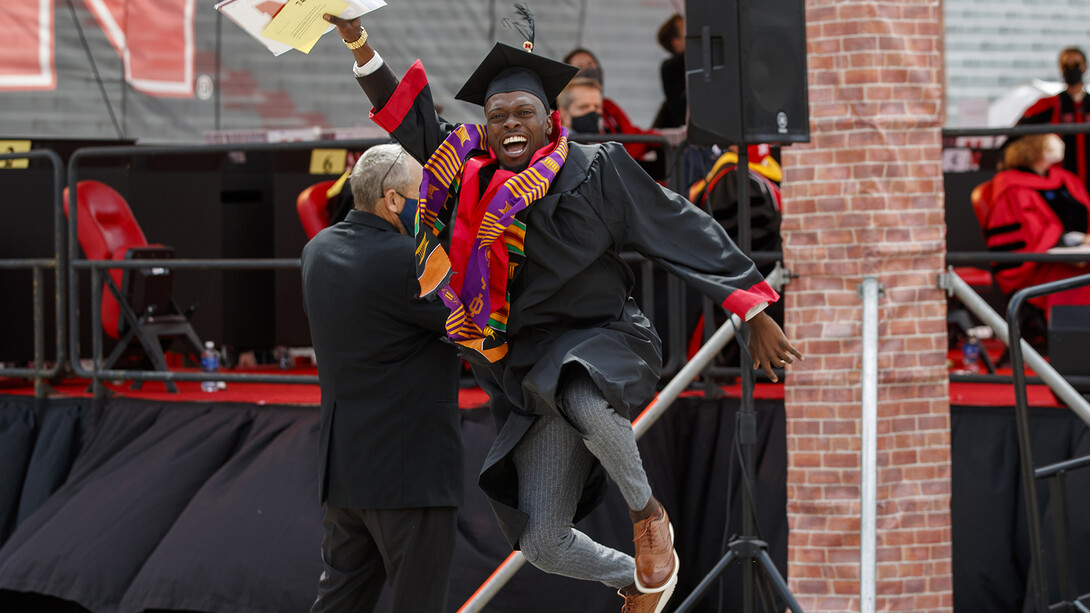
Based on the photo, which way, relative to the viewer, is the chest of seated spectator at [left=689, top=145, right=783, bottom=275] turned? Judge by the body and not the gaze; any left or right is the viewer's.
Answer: facing away from the viewer

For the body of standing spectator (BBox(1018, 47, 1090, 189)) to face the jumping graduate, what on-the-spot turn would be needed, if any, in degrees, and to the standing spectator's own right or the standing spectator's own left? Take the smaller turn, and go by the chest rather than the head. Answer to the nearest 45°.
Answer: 0° — they already face them

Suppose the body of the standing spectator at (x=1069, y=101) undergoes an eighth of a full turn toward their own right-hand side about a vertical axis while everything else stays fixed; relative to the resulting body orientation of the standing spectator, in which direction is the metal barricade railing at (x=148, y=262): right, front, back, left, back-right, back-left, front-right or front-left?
front

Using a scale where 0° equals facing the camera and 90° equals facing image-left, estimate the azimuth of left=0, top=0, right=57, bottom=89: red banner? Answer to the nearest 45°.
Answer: approximately 0°

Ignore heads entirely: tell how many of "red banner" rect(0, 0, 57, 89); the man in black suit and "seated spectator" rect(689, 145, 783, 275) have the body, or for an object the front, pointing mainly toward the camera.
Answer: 1

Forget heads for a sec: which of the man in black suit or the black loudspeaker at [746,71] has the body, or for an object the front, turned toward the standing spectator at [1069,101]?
the man in black suit

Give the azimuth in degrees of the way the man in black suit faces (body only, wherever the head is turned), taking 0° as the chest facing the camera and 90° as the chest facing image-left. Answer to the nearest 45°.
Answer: approximately 225°

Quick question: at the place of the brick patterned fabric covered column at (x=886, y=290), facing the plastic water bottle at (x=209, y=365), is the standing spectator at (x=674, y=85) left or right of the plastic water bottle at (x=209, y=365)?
right

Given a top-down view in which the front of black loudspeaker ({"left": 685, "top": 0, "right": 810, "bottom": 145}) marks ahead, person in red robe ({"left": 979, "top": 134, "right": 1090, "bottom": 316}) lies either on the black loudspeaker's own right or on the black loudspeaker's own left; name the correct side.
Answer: on the black loudspeaker's own left

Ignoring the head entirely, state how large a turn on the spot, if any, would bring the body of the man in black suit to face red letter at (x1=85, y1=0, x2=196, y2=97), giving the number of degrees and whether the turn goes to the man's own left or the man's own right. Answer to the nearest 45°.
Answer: approximately 45° to the man's own left

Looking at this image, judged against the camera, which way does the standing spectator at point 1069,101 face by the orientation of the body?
toward the camera

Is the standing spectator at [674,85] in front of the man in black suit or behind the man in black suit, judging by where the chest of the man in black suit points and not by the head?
in front

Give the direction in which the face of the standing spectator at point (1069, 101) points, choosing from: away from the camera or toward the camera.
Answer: toward the camera

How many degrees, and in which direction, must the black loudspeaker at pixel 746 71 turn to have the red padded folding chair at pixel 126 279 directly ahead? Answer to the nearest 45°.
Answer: approximately 180°

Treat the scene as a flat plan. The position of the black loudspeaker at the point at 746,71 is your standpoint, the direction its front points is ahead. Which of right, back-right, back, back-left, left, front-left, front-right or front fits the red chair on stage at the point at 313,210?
back

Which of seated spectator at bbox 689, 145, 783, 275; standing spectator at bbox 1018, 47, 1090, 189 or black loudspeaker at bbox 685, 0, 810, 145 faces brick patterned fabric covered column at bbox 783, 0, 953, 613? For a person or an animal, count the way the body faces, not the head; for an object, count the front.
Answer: standing spectator at bbox 1018, 47, 1090, 189

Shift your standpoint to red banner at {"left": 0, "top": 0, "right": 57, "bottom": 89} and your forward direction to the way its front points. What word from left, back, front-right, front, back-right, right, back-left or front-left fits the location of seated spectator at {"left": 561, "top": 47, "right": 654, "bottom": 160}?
front-left

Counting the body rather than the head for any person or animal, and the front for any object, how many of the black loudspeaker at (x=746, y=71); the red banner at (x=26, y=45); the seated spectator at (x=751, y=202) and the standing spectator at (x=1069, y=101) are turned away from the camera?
1

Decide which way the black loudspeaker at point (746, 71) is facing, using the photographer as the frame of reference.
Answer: facing the viewer and to the right of the viewer

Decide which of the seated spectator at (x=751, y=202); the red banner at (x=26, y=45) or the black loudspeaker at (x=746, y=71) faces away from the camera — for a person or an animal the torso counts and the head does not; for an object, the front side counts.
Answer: the seated spectator
